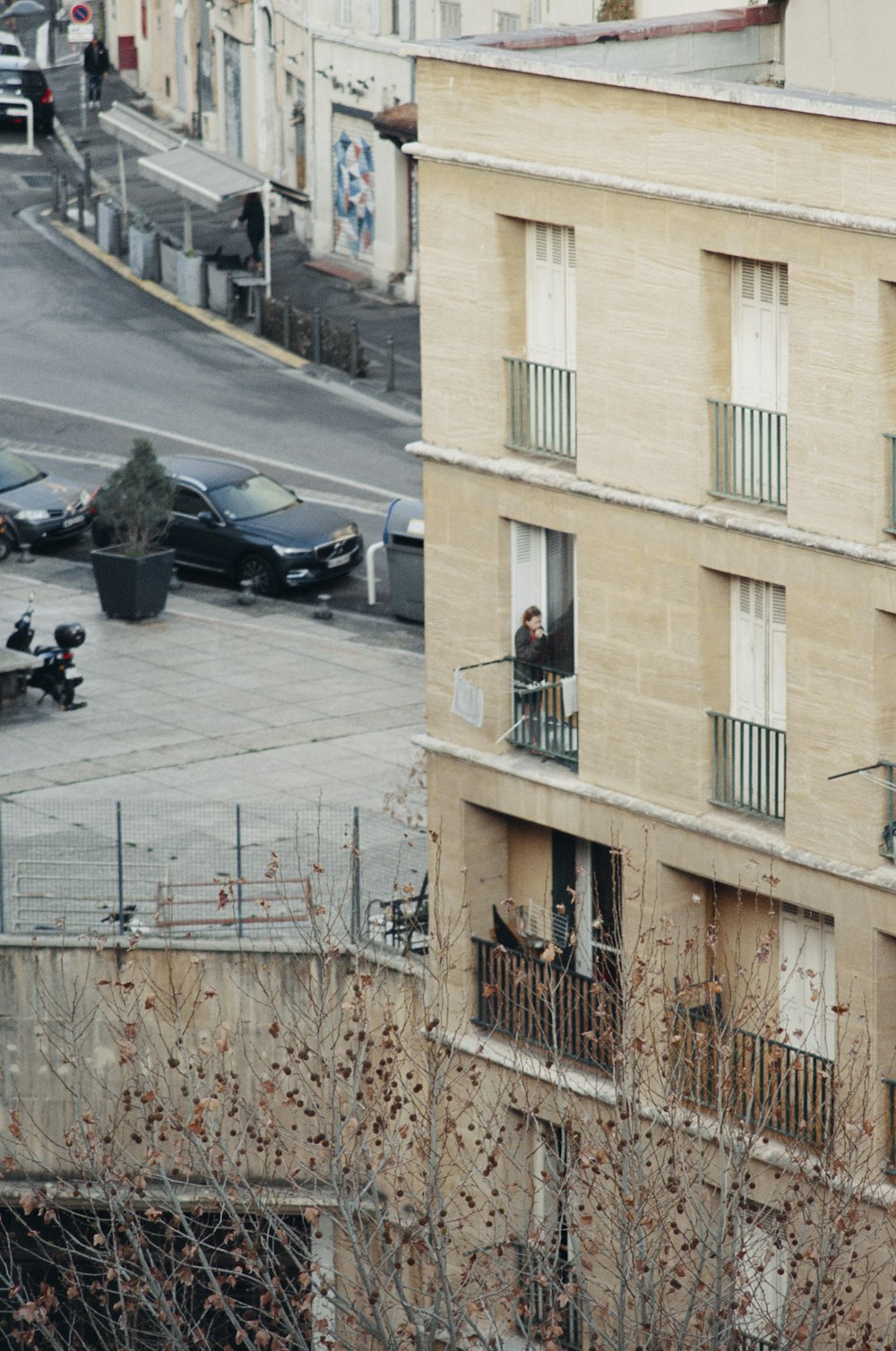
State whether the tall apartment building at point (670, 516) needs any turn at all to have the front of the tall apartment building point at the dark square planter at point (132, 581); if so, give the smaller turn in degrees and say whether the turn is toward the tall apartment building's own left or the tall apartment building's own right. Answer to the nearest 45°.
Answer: approximately 90° to the tall apartment building's own right

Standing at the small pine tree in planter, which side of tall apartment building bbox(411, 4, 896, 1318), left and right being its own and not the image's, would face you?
right

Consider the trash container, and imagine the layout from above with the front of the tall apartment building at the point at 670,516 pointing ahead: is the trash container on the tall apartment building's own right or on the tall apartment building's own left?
on the tall apartment building's own right

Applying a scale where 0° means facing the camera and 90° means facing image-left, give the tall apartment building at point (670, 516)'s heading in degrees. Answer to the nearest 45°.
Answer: approximately 45°

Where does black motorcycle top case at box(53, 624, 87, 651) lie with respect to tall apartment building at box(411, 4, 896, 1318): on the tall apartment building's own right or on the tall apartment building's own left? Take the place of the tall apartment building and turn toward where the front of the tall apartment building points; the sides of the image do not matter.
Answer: on the tall apartment building's own right

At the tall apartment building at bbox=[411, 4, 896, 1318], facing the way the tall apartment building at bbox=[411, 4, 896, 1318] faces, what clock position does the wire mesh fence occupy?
The wire mesh fence is roughly at 3 o'clock from the tall apartment building.
